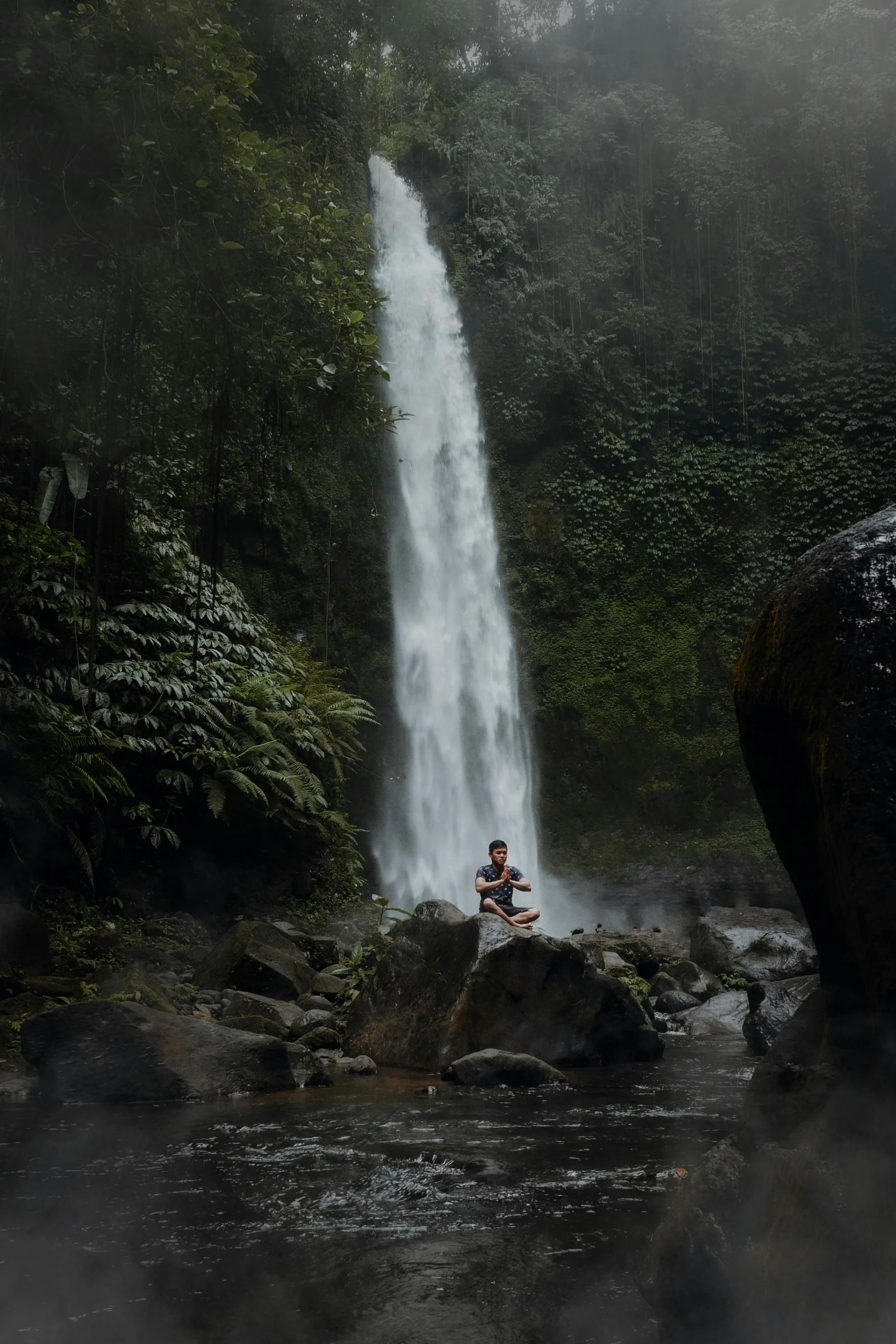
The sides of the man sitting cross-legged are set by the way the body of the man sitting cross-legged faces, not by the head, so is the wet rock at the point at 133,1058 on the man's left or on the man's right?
on the man's right

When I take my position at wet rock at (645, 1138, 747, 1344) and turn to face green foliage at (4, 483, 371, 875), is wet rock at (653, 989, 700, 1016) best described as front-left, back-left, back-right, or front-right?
front-right

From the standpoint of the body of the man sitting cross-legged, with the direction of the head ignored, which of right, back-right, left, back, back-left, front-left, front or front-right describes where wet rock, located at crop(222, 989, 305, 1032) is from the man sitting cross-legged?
right

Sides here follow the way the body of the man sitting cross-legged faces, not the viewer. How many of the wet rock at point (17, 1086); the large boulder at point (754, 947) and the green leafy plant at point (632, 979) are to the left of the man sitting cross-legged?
2

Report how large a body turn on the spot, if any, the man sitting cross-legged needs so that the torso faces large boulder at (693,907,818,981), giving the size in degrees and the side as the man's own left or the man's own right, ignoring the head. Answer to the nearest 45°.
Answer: approximately 90° to the man's own left

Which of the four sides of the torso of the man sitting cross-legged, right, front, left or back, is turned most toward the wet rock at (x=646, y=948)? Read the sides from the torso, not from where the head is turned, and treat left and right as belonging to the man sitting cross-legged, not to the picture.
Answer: left

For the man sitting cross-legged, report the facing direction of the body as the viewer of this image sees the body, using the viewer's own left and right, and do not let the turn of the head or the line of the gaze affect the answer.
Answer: facing the viewer and to the right of the viewer

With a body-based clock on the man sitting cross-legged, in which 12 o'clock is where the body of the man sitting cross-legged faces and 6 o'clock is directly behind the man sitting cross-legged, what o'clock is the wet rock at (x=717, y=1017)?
The wet rock is roughly at 10 o'clock from the man sitting cross-legged.

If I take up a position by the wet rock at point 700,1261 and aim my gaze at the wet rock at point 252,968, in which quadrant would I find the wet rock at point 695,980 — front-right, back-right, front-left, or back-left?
front-right

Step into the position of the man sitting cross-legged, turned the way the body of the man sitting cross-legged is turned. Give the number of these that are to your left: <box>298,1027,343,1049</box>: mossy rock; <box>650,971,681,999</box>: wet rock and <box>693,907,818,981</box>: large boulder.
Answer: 2

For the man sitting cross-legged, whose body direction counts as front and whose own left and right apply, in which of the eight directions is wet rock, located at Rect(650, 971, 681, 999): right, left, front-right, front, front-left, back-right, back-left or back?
left

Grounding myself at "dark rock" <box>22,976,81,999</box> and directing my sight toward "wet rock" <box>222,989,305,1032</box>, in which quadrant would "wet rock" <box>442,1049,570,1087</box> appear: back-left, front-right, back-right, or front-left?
front-right

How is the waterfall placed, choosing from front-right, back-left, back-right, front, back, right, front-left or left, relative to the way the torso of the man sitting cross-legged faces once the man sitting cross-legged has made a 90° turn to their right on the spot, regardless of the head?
back-right
